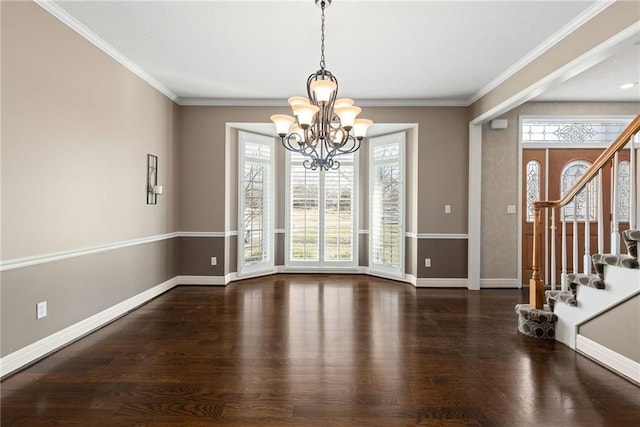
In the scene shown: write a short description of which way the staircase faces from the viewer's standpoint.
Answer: facing away from the viewer and to the left of the viewer

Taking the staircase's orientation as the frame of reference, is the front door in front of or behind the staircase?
in front
